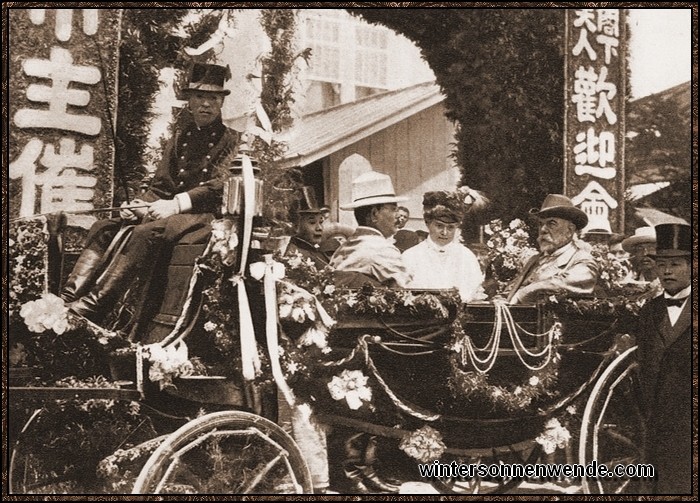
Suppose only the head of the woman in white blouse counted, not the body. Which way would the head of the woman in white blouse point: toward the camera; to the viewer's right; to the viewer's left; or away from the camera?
toward the camera

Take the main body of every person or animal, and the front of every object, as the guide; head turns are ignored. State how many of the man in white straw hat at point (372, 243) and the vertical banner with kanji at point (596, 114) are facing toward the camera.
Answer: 1

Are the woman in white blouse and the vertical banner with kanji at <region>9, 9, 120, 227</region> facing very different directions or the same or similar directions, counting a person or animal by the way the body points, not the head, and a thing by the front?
same or similar directions

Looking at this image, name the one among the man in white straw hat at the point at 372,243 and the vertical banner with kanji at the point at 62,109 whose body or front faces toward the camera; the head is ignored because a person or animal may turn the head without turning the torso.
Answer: the vertical banner with kanji

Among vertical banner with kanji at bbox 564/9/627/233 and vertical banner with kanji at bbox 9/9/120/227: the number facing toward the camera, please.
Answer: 2

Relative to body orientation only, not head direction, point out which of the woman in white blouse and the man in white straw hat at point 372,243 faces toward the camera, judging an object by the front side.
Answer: the woman in white blouse

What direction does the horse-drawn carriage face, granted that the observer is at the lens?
facing the viewer and to the left of the viewer

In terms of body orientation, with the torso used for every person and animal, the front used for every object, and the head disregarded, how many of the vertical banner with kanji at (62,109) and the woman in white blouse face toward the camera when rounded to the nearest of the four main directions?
2

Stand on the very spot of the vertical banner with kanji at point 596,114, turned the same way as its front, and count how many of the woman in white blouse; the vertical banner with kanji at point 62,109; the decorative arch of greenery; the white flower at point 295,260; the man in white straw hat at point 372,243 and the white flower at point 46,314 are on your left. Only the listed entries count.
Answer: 0

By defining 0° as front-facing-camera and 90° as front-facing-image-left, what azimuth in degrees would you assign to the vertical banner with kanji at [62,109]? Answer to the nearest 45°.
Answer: approximately 0°

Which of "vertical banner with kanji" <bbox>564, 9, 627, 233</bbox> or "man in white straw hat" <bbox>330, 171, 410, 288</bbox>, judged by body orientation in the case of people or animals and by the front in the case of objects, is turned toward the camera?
the vertical banner with kanji

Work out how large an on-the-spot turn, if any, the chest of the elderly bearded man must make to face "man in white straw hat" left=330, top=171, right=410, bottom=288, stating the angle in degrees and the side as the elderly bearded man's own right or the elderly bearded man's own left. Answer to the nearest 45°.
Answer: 0° — they already face them

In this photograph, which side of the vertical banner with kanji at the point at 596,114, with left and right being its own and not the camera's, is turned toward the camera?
front
